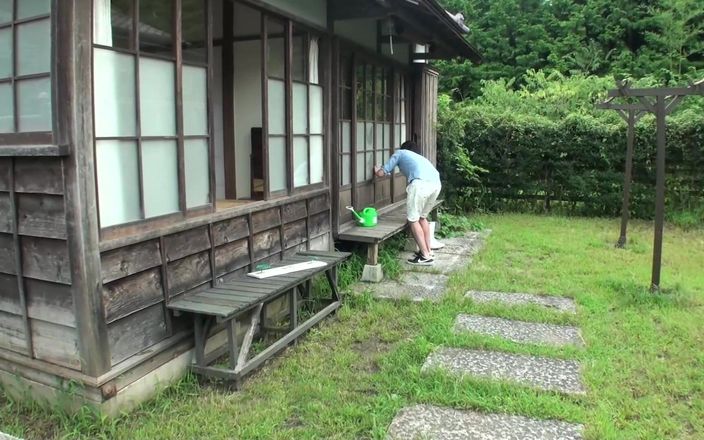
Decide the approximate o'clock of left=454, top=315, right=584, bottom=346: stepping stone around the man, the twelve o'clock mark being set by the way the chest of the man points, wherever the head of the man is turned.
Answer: The stepping stone is roughly at 7 o'clock from the man.

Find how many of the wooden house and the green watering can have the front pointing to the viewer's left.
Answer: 1

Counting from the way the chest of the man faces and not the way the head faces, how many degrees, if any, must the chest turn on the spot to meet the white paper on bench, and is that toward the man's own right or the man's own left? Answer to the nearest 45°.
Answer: approximately 135° to the man's own left

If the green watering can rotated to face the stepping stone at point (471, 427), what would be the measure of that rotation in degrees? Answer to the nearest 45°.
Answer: approximately 90° to its left

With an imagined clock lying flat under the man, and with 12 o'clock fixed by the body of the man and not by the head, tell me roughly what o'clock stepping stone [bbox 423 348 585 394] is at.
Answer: The stepping stone is roughly at 7 o'clock from the man.

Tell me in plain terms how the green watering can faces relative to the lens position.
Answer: facing to the left of the viewer

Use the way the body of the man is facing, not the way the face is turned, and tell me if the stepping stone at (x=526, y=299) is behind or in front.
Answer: behind

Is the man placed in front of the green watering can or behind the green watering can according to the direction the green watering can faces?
behind

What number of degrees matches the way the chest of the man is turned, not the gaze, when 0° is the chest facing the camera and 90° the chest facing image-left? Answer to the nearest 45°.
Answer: approximately 135°
